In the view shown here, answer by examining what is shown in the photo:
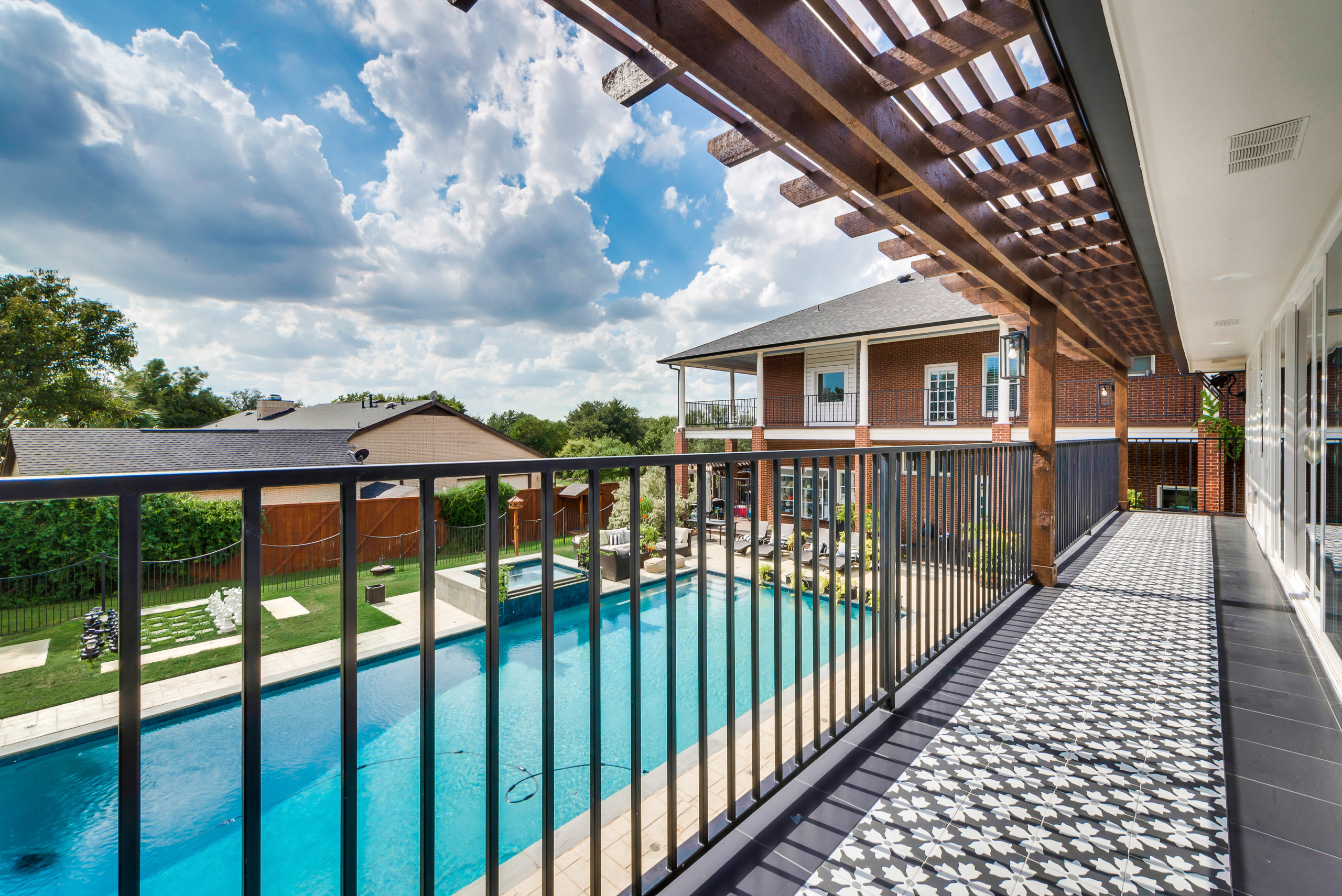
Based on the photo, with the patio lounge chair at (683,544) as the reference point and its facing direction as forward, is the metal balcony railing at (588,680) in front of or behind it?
in front

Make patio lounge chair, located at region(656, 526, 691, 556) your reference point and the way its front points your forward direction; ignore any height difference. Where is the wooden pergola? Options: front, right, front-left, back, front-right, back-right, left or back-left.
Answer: front-left

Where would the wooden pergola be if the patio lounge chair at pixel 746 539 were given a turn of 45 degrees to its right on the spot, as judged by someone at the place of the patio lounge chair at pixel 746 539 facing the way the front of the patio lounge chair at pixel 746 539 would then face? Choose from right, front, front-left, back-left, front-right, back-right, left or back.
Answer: left

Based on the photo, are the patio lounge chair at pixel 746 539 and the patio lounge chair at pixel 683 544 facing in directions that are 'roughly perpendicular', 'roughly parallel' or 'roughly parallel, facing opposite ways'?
roughly parallel

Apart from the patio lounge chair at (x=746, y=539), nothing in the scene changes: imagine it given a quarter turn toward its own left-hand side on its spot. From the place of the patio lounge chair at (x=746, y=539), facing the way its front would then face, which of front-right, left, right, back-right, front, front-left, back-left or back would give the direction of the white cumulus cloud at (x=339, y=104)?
back

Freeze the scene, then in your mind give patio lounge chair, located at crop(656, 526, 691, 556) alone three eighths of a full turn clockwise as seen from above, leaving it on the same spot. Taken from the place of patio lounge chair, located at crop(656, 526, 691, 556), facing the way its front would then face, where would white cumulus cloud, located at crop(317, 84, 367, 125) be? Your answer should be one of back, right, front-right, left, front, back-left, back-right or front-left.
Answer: front-left

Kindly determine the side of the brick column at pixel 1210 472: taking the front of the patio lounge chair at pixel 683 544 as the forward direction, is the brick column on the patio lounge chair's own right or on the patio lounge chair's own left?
on the patio lounge chair's own left

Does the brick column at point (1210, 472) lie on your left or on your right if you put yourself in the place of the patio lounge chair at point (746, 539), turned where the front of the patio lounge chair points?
on your left

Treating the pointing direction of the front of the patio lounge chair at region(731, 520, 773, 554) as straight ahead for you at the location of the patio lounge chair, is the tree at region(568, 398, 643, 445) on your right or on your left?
on your right

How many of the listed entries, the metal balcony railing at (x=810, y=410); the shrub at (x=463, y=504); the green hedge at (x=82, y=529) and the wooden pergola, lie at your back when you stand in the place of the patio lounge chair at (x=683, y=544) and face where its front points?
1

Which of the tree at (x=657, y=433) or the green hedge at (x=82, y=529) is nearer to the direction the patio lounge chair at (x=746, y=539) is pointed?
the green hedge

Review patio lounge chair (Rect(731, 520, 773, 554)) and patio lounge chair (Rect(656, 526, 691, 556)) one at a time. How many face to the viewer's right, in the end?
0

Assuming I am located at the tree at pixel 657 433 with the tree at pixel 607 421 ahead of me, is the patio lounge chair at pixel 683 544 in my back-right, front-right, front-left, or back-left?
back-left

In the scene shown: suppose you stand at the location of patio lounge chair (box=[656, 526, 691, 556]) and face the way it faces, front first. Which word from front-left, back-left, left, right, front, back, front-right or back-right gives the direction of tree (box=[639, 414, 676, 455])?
back-right

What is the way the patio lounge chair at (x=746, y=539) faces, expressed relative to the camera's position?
facing the viewer and to the left of the viewer
